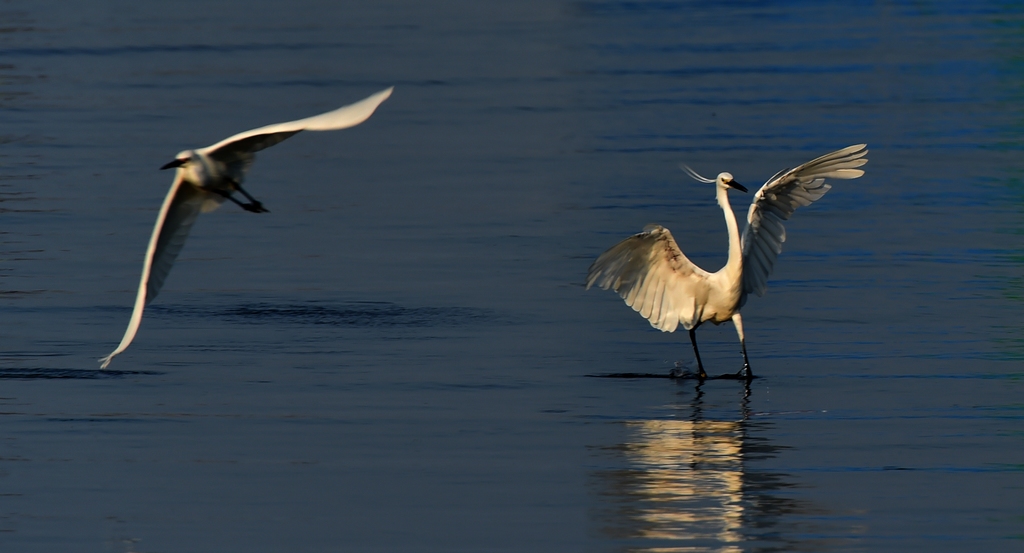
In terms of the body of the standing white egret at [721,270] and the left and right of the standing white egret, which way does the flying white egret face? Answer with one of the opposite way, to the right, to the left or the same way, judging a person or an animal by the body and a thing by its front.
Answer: to the right

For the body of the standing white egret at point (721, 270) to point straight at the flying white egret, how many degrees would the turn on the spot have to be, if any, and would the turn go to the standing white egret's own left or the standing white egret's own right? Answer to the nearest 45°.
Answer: approximately 90° to the standing white egret's own right

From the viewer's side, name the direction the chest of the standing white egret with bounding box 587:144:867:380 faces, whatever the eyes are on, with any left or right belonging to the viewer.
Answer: facing the viewer and to the right of the viewer

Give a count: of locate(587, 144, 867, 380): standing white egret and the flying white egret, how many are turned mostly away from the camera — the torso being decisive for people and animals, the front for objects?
0

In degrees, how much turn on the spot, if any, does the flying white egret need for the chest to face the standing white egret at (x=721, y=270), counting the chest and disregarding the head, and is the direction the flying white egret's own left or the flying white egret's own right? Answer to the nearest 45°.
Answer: approximately 135° to the flying white egret's own left
